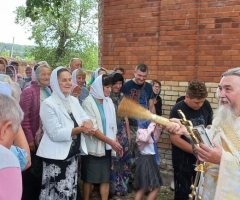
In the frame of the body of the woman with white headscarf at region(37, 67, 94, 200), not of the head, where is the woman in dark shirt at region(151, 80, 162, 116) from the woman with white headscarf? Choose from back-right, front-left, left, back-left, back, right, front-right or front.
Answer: left

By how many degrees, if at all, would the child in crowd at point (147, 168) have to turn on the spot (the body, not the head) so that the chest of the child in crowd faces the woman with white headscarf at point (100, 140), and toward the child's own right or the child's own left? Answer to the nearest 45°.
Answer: approximately 135° to the child's own right

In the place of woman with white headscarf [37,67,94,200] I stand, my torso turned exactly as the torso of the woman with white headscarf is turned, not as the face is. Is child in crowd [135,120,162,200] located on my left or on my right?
on my left

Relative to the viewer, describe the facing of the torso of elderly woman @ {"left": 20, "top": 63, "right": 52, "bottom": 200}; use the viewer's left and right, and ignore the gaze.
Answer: facing the viewer and to the right of the viewer

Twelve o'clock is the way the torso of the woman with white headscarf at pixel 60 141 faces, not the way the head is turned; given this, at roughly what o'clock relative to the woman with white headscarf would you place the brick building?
The brick building is roughly at 9 o'clock from the woman with white headscarf.

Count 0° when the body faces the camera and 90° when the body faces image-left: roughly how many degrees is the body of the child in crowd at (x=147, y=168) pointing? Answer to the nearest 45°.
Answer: approximately 315°

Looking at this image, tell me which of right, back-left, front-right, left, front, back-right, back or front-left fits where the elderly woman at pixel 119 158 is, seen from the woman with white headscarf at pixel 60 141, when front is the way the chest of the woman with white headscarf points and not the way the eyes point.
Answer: left

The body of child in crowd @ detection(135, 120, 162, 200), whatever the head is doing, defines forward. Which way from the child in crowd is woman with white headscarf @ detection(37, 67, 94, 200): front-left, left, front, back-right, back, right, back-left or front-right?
right

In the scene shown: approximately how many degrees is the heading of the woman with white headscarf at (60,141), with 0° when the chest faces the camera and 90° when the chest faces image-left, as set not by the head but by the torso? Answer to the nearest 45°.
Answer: approximately 315°

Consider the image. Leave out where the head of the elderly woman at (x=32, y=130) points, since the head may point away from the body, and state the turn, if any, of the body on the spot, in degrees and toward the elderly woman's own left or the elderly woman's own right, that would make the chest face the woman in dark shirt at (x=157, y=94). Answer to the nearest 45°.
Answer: approximately 90° to the elderly woman's own left

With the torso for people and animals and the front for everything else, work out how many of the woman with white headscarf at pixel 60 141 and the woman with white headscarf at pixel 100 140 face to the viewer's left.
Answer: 0
